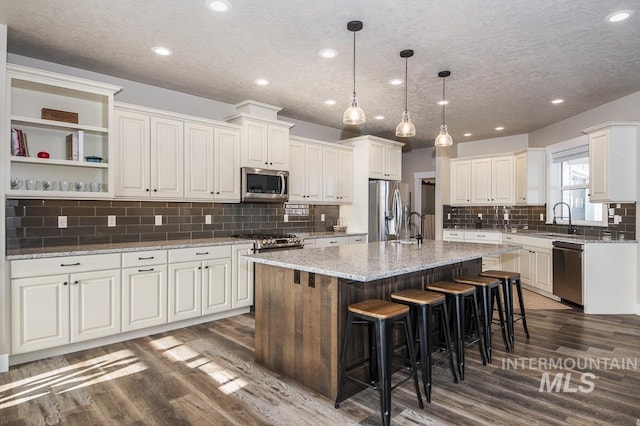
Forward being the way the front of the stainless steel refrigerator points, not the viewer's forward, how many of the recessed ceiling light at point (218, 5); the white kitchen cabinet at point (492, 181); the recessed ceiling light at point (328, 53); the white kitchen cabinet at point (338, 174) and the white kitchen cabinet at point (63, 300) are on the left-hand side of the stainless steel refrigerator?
1

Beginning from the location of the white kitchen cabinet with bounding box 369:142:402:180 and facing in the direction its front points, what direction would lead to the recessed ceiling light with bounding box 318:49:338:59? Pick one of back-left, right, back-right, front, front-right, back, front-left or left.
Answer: front-right

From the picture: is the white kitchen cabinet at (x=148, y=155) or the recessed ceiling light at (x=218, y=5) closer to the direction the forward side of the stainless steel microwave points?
the recessed ceiling light

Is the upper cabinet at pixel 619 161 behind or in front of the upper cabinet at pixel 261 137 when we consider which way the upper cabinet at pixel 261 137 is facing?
in front

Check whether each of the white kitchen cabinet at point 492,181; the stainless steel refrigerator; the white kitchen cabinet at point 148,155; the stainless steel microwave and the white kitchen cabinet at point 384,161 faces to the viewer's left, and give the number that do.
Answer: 0

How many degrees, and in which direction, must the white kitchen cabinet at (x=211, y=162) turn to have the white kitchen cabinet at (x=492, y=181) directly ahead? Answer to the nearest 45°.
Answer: approximately 45° to its left

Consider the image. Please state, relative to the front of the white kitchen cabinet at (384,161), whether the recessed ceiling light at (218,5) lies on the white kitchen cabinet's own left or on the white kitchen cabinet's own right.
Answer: on the white kitchen cabinet's own right

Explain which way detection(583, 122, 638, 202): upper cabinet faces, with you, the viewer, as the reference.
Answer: facing the viewer and to the left of the viewer

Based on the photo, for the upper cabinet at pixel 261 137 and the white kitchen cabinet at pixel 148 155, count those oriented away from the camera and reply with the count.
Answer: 0

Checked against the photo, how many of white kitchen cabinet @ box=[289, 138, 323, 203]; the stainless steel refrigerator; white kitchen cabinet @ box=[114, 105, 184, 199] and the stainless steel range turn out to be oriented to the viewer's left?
0

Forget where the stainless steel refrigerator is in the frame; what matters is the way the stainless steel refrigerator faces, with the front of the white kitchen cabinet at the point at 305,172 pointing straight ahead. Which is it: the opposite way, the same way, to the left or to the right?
the same way

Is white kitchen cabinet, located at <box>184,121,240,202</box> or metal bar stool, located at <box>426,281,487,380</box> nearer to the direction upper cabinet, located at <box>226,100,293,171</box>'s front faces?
the metal bar stool

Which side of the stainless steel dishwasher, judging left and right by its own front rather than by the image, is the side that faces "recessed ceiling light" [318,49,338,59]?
front

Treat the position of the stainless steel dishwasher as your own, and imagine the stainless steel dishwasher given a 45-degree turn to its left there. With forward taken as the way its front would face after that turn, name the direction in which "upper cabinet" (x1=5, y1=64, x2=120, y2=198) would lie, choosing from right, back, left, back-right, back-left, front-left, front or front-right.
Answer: front-right

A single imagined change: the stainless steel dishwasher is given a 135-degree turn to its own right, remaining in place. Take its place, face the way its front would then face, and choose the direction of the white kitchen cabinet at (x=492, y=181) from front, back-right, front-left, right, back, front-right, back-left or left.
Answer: front-left

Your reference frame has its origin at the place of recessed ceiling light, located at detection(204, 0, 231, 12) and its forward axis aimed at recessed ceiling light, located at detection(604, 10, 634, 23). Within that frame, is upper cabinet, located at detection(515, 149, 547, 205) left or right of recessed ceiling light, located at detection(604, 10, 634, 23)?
left

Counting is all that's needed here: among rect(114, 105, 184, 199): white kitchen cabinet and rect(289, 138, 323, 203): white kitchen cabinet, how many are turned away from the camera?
0

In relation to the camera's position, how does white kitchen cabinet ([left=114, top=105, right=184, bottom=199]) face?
facing the viewer and to the right of the viewer

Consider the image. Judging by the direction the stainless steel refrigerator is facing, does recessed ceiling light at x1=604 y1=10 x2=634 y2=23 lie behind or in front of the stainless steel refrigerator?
in front
